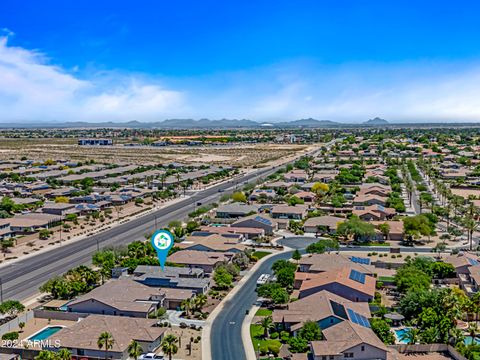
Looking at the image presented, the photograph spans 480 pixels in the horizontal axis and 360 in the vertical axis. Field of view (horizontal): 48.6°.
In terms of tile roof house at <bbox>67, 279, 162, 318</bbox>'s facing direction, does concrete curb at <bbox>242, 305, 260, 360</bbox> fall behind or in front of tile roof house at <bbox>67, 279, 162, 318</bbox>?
in front

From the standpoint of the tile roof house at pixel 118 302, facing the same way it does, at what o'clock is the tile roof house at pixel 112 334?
the tile roof house at pixel 112 334 is roughly at 3 o'clock from the tile roof house at pixel 118 302.

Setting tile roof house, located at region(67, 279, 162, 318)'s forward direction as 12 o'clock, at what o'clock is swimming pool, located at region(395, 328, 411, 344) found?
The swimming pool is roughly at 1 o'clock from the tile roof house.

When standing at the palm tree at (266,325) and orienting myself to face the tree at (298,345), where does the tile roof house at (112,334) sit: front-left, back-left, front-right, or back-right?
back-right

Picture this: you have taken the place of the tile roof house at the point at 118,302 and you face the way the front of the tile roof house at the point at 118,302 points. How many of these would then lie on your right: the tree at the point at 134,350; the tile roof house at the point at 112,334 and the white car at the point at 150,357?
3

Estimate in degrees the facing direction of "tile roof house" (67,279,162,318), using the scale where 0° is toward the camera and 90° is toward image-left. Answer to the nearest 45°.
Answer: approximately 270°

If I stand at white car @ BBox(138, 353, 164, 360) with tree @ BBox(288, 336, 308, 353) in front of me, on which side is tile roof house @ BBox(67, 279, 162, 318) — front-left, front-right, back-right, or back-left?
back-left

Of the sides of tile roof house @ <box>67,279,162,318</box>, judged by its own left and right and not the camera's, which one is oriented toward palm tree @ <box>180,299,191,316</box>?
front

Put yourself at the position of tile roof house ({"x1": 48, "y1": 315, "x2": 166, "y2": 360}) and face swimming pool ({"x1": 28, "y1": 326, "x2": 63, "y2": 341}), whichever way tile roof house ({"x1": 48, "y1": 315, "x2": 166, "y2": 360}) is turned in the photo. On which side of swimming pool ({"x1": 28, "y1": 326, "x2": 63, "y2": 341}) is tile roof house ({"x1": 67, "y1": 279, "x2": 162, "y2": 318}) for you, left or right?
right

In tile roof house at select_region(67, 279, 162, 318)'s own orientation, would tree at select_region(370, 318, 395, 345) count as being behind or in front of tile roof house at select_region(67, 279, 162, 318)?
in front

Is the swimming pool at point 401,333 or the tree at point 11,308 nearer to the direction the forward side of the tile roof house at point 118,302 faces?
the swimming pool

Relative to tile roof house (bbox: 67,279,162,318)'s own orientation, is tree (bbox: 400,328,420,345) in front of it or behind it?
in front

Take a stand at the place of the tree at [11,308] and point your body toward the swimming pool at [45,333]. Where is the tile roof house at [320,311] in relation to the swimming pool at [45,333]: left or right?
left
